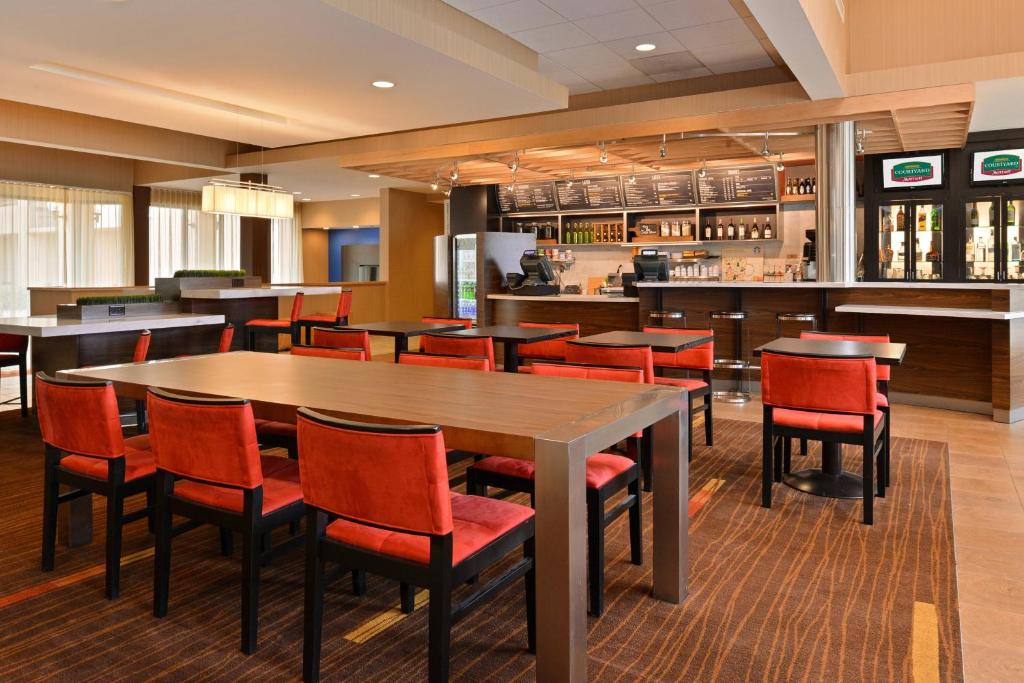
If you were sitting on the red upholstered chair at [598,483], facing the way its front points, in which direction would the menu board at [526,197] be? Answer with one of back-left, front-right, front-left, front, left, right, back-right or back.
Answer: back-right

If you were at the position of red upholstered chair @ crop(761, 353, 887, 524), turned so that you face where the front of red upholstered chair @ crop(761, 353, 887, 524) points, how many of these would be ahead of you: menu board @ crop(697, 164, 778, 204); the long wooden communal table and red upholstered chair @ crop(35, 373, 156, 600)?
1

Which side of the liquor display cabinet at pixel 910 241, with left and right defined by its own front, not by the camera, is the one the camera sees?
front

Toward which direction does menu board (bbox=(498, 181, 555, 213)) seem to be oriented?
toward the camera

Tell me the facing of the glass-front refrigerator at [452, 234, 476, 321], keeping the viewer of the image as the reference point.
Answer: facing the viewer and to the left of the viewer

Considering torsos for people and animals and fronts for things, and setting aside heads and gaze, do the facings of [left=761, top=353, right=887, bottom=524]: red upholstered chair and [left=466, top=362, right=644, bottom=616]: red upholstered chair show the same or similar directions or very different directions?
very different directions

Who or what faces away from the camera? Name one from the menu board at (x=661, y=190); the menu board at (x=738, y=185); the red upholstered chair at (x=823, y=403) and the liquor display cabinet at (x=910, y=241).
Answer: the red upholstered chair

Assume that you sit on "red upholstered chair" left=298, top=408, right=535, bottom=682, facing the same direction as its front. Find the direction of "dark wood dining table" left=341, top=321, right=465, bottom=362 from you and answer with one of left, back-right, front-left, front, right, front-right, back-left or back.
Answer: front-left

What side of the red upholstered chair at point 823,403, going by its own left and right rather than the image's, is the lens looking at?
back

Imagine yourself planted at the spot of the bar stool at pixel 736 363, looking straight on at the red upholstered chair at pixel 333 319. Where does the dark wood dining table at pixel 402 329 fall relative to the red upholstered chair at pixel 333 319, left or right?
left

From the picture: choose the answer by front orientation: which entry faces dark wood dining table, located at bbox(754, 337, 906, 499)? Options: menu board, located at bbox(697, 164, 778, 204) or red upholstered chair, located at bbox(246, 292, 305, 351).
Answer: the menu board

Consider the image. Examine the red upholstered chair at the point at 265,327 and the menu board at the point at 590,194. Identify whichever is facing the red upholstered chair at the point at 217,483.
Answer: the menu board

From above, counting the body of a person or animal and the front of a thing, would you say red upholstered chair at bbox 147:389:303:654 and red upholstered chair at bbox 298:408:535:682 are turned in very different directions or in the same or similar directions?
same or similar directions

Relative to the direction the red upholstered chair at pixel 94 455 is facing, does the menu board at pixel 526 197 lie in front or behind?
in front

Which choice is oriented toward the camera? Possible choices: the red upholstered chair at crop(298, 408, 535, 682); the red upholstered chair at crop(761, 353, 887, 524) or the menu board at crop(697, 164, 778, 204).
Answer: the menu board

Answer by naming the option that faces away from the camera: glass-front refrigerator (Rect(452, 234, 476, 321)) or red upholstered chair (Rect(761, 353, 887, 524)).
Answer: the red upholstered chair

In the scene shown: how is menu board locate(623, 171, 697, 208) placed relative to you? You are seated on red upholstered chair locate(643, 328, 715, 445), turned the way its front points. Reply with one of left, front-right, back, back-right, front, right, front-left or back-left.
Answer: back-right
